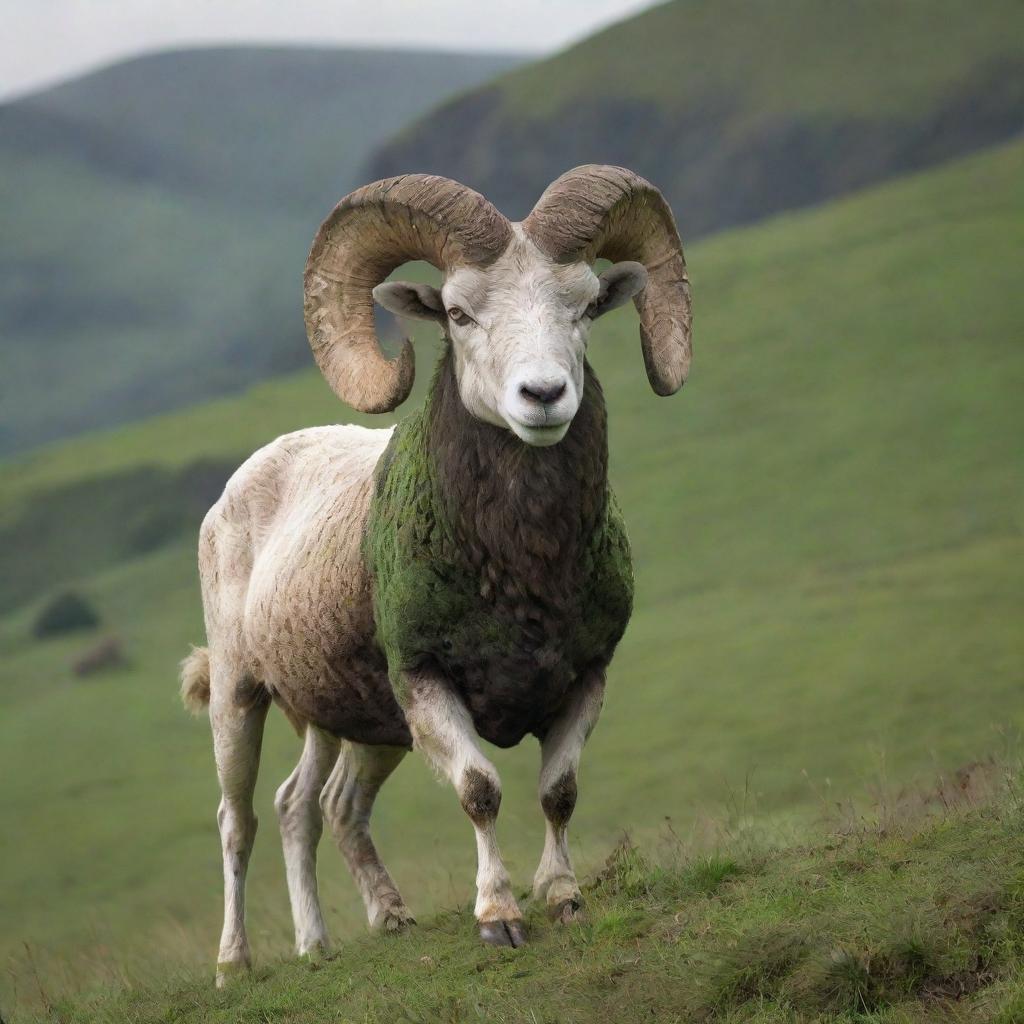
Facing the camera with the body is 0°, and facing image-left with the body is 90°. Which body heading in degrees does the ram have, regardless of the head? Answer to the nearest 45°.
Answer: approximately 315°
